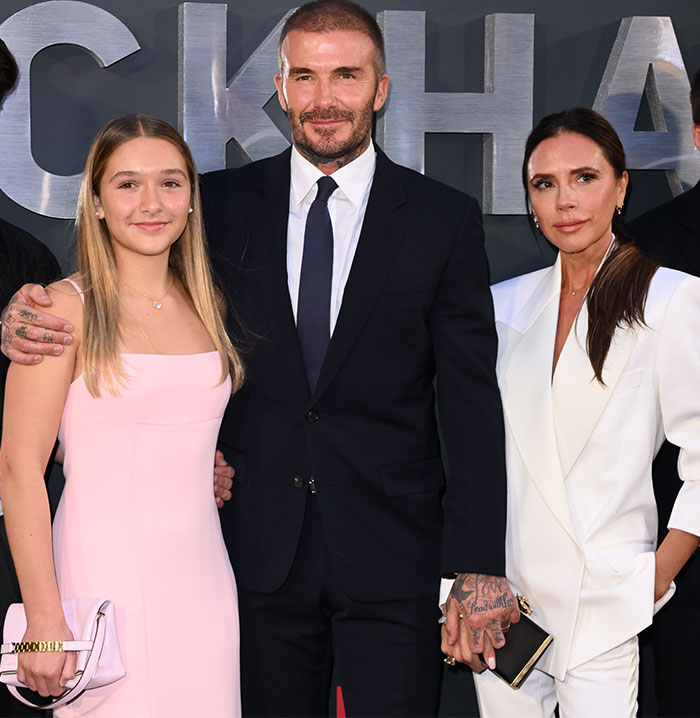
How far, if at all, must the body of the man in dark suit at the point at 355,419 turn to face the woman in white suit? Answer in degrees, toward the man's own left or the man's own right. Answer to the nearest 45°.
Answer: approximately 90° to the man's own left

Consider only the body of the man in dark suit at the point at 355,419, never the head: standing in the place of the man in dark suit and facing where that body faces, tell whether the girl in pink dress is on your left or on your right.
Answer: on your right

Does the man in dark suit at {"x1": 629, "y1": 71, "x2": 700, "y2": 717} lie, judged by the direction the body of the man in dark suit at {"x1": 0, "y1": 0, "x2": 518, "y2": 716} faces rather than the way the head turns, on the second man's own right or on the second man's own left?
on the second man's own left

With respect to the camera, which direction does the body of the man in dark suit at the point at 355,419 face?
toward the camera

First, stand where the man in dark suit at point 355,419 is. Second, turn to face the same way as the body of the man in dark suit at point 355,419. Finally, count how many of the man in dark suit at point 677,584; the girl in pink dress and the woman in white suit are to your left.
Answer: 2

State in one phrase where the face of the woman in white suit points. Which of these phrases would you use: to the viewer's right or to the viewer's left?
to the viewer's left
